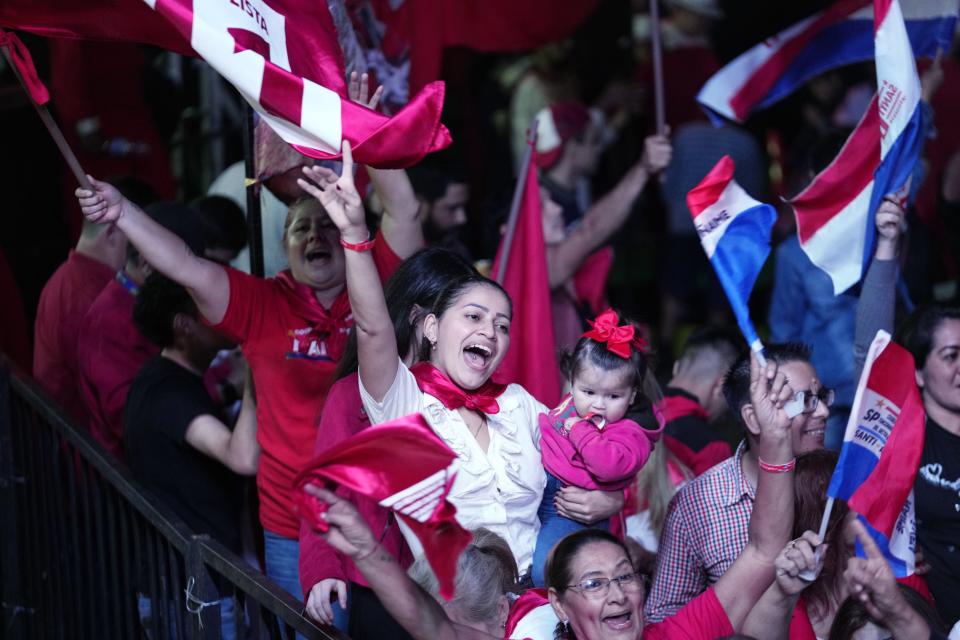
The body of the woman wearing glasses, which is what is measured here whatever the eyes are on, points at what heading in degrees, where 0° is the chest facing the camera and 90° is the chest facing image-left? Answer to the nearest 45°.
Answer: approximately 315°

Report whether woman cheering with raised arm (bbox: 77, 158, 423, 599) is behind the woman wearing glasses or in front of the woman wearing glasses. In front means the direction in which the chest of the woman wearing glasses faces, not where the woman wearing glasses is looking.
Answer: behind

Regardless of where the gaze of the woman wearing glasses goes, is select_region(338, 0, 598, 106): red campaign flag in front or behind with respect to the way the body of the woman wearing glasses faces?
behind

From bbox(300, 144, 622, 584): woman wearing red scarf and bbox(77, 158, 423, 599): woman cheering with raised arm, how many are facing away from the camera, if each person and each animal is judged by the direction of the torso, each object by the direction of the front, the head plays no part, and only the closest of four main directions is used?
0

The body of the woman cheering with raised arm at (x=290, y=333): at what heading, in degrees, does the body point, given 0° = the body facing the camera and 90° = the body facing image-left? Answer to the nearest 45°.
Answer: approximately 315°

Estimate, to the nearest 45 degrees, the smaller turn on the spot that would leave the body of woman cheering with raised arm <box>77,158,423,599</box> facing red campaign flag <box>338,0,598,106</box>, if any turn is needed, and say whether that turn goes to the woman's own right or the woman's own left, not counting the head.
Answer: approximately 135° to the woman's own left

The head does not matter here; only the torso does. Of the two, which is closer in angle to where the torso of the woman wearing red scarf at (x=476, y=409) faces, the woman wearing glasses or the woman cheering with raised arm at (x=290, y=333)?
the woman wearing glasses

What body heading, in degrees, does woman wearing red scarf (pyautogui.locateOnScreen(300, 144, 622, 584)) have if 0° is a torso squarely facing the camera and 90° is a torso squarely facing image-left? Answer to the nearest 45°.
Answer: approximately 315°

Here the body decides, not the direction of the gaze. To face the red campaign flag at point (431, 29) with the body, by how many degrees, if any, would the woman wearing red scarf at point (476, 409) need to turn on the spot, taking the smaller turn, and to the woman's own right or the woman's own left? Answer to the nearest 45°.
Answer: approximately 135° to the woman's own left

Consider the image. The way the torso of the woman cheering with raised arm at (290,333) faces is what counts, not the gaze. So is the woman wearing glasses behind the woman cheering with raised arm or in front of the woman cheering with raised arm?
in front
